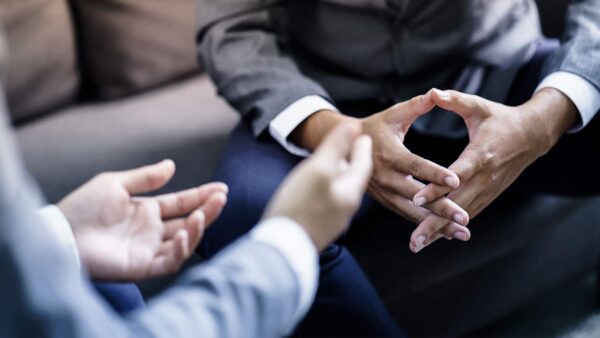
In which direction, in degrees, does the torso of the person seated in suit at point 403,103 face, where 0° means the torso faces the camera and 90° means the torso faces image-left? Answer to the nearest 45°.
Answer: approximately 0°
